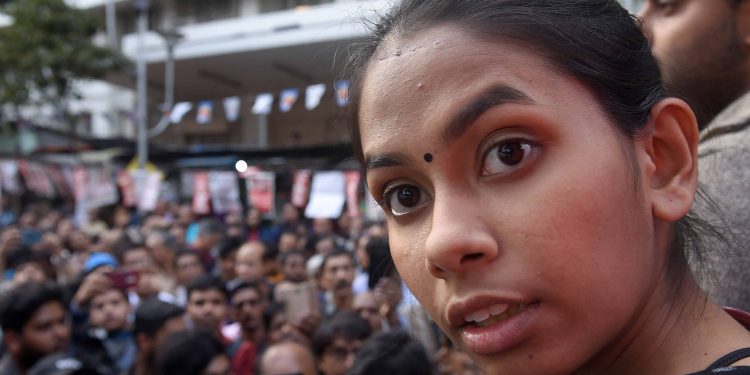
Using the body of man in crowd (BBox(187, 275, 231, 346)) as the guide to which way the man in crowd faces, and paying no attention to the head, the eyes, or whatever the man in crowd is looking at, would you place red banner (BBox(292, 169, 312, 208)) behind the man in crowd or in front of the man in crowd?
behind

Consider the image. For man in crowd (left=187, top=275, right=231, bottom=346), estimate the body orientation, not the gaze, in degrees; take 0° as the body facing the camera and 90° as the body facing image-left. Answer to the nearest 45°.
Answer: approximately 0°

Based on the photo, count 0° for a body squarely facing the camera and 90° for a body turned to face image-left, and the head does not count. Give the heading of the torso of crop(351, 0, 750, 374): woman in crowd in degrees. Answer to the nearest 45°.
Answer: approximately 45°

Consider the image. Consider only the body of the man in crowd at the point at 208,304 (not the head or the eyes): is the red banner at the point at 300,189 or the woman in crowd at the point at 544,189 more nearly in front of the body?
the woman in crowd
